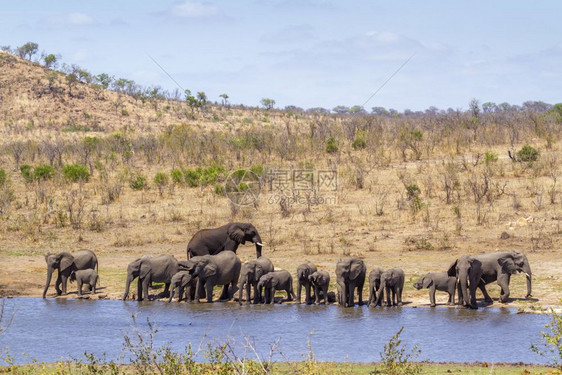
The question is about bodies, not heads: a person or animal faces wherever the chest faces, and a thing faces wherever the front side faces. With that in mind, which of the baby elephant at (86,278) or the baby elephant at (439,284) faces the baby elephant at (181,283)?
the baby elephant at (439,284)

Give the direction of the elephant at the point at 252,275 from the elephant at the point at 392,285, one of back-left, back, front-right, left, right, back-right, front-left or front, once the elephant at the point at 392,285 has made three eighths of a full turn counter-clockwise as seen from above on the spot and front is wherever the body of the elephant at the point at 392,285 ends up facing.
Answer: back

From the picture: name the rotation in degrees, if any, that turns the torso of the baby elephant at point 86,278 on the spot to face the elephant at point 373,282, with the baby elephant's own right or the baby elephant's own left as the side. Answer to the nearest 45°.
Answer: approximately 135° to the baby elephant's own left

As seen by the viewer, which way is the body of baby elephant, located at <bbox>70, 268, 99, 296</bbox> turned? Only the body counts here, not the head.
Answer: to the viewer's left

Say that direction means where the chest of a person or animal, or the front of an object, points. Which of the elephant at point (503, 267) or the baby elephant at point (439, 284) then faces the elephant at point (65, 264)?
the baby elephant

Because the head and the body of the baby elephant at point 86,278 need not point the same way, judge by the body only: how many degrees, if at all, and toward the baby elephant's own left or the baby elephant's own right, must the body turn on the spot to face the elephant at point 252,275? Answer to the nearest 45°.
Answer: approximately 135° to the baby elephant's own left

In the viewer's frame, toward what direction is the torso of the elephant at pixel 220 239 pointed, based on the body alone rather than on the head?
to the viewer's right

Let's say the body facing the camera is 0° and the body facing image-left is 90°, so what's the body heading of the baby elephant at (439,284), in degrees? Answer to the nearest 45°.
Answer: approximately 90°

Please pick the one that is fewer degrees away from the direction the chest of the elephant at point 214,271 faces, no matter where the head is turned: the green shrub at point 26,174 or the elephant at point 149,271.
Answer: the elephant

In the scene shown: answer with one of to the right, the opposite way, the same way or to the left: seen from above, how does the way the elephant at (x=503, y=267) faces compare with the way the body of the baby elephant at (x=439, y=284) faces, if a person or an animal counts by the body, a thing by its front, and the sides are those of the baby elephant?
the opposite way

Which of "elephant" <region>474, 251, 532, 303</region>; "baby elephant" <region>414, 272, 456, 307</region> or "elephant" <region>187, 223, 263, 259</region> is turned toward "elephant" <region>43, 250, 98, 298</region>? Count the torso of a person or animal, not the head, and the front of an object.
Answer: the baby elephant

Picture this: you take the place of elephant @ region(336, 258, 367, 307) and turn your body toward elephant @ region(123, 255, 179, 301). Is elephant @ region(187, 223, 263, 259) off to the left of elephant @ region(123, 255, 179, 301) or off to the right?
right

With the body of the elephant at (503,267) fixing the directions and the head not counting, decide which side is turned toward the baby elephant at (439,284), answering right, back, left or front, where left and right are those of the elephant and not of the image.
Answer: back

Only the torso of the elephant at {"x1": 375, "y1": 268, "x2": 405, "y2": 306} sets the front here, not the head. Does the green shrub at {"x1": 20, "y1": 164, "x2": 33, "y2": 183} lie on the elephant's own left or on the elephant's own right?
on the elephant's own right

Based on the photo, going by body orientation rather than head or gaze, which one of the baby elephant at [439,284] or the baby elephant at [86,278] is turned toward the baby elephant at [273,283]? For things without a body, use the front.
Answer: the baby elephant at [439,284]
